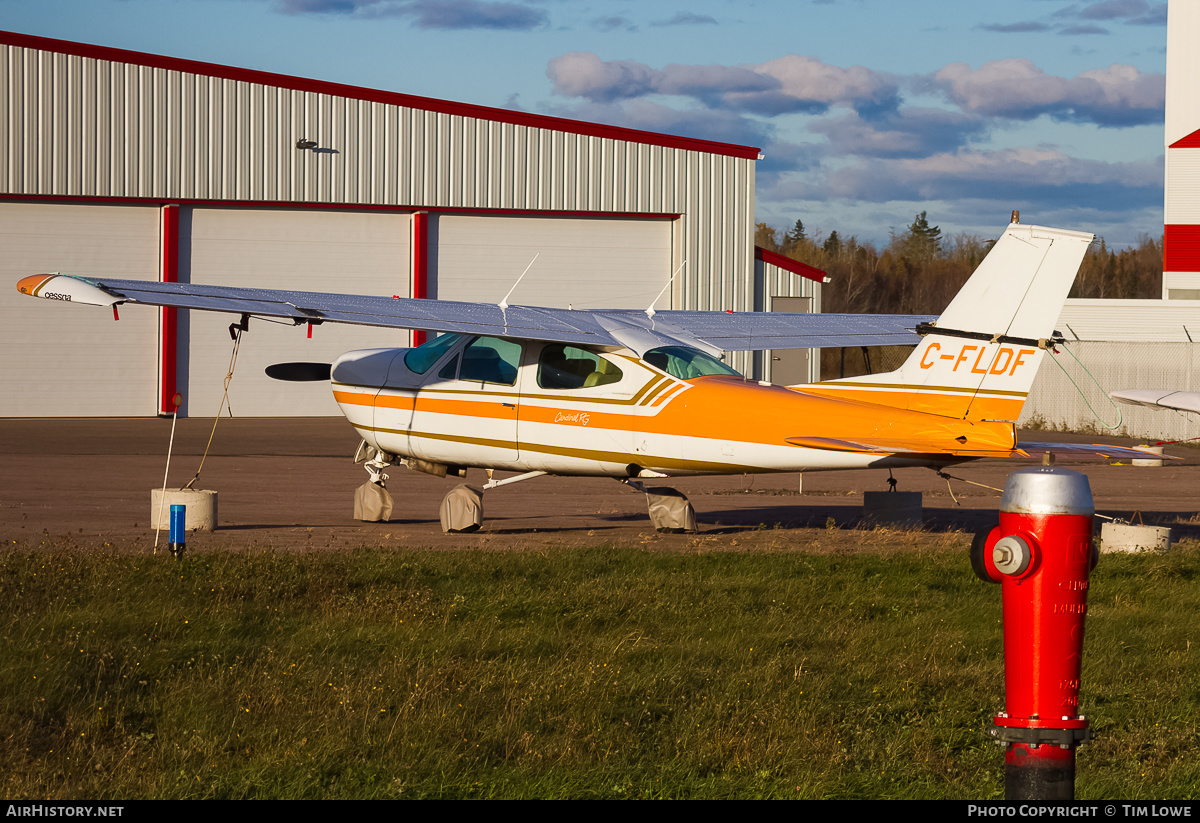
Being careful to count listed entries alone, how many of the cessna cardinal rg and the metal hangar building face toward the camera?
1

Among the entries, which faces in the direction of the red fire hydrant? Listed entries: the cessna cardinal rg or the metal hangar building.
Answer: the metal hangar building

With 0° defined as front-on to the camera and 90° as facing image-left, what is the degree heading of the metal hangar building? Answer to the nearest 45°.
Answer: approximately 0°

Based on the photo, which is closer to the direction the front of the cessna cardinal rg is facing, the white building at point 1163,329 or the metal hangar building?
the metal hangar building

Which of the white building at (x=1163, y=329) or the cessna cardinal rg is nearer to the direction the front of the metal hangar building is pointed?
the cessna cardinal rg

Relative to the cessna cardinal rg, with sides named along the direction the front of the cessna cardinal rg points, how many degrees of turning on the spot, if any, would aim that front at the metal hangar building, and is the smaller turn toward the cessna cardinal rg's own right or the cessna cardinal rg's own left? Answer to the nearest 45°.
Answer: approximately 45° to the cessna cardinal rg's own right

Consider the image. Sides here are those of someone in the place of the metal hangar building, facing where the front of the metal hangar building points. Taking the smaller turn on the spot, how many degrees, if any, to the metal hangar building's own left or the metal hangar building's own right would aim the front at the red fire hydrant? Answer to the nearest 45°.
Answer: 0° — it already faces it

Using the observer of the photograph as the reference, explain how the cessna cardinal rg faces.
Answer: facing away from the viewer and to the left of the viewer

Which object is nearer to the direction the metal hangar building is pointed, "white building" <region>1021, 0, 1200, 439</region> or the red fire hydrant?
the red fire hydrant
